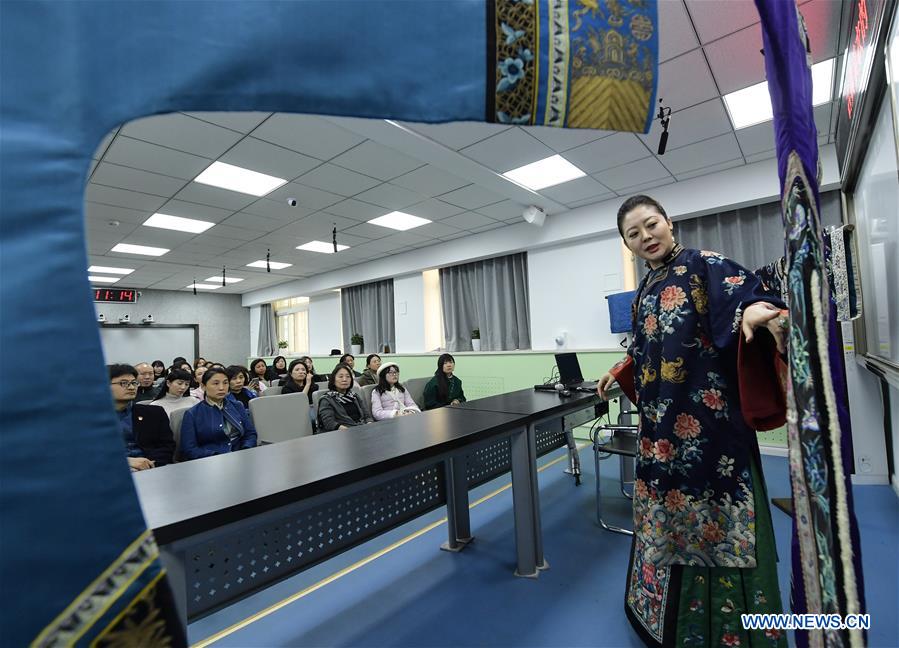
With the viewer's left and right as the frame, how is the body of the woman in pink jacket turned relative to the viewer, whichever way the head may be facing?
facing the viewer and to the right of the viewer

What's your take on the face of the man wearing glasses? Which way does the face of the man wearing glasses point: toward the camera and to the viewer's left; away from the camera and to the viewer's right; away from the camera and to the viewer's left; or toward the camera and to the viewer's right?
toward the camera and to the viewer's right

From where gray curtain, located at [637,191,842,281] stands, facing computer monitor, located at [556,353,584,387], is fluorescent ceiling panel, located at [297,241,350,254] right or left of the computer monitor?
right

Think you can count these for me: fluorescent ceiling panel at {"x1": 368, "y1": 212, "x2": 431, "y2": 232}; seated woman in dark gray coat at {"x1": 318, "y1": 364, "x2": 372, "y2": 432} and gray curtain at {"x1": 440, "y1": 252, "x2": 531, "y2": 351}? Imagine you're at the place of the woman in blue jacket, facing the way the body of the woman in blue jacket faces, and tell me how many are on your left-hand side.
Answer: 3

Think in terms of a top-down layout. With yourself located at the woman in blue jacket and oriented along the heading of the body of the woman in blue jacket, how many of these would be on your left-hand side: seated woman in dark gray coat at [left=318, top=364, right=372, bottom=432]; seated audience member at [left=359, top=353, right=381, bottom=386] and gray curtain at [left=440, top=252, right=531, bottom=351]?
3

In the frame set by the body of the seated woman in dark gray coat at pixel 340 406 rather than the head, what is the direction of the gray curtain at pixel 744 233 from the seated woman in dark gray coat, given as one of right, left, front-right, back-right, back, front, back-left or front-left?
front-left

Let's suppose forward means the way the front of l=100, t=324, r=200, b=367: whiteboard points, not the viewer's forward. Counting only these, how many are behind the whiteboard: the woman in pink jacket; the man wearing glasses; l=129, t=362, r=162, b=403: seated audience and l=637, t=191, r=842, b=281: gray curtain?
0

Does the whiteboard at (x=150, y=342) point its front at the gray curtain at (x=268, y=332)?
no

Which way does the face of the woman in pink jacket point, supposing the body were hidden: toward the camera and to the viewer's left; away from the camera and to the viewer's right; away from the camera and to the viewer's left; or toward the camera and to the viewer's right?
toward the camera and to the viewer's right

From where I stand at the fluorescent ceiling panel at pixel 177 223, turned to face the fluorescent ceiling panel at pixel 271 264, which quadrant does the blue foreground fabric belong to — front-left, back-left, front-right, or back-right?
back-right

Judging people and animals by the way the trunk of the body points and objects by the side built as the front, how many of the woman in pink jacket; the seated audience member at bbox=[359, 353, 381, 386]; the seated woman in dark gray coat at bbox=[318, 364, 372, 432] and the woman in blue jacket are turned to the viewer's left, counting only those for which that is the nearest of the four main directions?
0

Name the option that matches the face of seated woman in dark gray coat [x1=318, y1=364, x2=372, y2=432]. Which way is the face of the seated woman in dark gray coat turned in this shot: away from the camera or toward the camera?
toward the camera

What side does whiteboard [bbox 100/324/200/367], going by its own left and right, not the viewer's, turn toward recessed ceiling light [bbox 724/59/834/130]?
front

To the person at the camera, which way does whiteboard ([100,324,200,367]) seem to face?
facing the viewer

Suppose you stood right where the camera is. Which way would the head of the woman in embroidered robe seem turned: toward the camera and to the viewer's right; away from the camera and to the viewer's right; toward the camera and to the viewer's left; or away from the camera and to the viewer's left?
toward the camera and to the viewer's left

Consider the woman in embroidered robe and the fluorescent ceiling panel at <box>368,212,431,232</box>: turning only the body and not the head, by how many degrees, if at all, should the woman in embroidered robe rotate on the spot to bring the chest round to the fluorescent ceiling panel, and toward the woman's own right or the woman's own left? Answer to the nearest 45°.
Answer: approximately 90° to the woman's own right

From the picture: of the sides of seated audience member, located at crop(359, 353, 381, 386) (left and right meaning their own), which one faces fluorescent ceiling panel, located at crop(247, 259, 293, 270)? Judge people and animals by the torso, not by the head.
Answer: back

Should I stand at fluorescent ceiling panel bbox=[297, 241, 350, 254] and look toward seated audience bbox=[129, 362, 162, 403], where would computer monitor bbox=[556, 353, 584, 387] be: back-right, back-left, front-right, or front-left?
front-left
